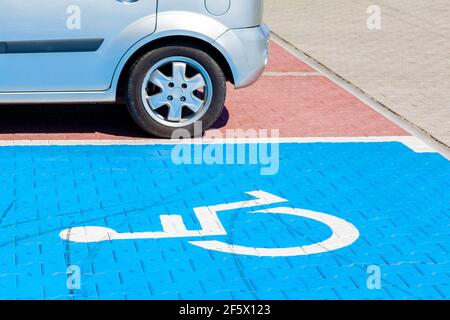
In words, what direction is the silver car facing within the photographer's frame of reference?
facing to the left of the viewer
